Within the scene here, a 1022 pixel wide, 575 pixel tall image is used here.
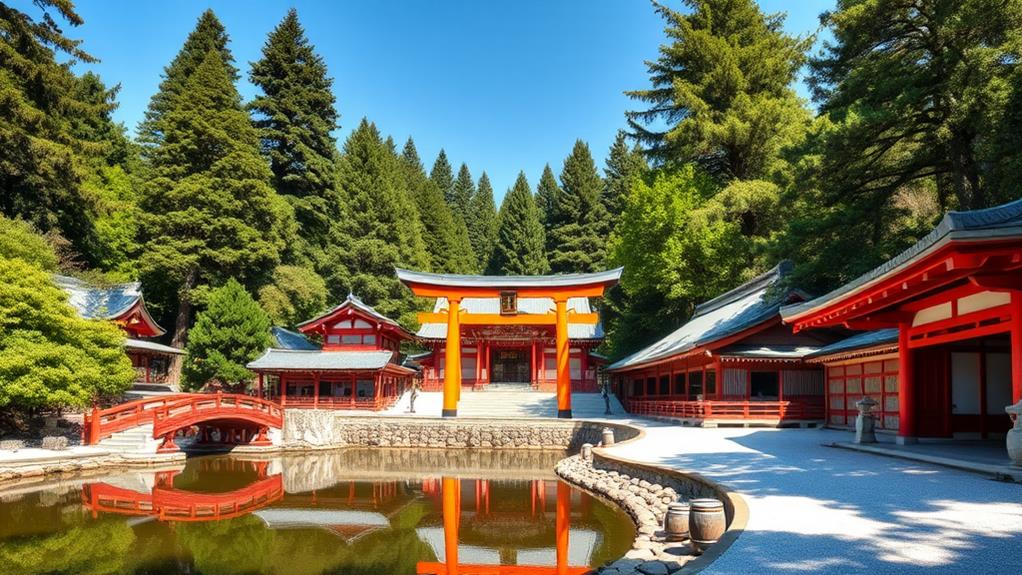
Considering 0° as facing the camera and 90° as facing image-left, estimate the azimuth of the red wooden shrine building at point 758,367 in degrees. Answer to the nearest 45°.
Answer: approximately 45°

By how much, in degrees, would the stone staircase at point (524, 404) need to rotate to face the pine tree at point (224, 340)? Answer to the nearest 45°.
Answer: approximately 90° to its right

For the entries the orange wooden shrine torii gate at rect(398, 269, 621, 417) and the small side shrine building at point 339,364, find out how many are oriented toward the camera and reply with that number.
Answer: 2
